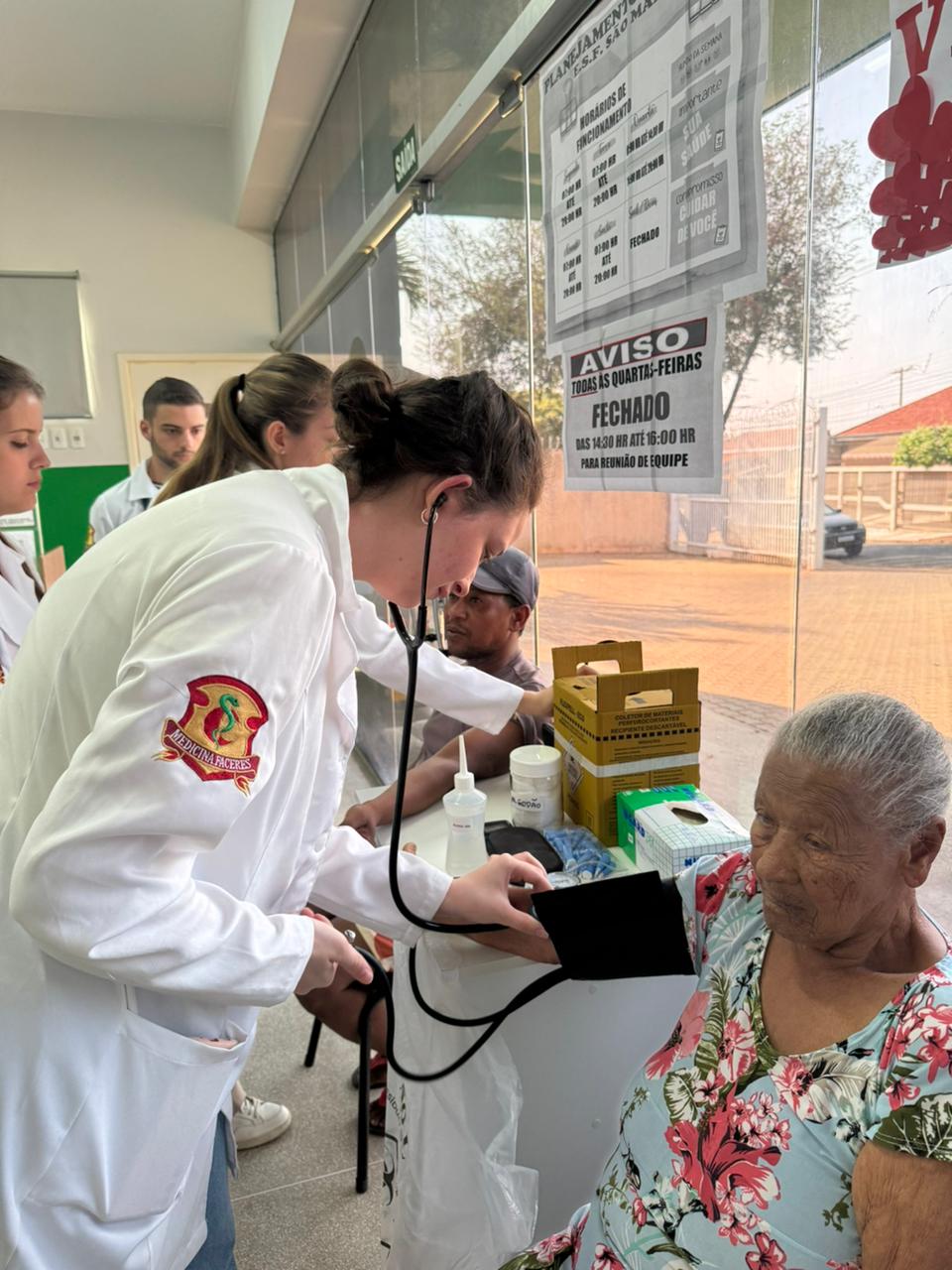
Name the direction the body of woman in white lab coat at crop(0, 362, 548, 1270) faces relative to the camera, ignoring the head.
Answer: to the viewer's right

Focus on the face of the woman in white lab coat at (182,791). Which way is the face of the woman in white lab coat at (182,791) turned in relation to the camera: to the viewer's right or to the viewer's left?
to the viewer's right

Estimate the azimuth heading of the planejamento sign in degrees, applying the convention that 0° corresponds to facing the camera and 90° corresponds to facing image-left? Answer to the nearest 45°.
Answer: approximately 45°

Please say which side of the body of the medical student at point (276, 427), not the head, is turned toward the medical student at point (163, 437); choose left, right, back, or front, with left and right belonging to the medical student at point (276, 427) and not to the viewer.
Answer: left

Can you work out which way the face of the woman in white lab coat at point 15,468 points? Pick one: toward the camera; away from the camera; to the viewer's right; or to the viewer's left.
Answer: to the viewer's right

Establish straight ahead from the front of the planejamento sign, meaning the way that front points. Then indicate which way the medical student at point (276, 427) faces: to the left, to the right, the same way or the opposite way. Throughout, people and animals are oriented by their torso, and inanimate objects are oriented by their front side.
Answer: the opposite way

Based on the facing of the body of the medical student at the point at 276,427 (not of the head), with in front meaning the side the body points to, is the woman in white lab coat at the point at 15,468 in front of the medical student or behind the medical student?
behind
